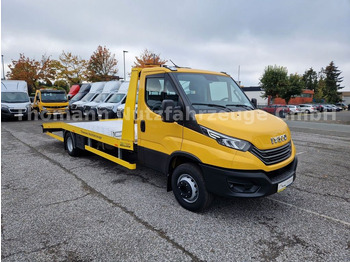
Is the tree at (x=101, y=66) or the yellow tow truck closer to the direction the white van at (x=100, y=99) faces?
the yellow tow truck

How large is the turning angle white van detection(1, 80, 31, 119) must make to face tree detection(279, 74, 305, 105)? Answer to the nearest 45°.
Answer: approximately 90° to its left

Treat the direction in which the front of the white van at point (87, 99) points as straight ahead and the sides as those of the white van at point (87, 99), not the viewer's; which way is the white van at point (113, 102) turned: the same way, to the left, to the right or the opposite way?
the same way

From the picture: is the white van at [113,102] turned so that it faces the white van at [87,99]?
no

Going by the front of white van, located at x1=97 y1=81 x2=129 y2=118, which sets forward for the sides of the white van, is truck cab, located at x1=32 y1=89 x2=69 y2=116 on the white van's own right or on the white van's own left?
on the white van's own right

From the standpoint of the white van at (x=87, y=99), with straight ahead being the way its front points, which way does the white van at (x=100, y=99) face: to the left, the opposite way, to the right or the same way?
the same way

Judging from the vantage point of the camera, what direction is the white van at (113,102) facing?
facing the viewer and to the left of the viewer

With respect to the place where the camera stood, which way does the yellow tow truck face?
facing the viewer and to the right of the viewer

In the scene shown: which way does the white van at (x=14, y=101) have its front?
toward the camera

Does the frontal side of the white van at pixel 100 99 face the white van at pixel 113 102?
no

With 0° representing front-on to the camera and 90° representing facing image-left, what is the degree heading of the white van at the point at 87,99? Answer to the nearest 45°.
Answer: approximately 45°

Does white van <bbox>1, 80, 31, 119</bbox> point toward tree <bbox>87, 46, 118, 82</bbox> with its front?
no

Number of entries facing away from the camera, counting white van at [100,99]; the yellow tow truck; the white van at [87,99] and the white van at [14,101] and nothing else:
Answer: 0

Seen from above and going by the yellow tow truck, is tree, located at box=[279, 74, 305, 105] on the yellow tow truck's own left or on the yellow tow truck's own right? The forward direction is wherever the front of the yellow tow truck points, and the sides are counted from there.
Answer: on the yellow tow truck's own left

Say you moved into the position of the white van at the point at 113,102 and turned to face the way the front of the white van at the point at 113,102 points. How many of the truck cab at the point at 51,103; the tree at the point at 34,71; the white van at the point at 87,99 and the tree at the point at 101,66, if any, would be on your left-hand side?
0
